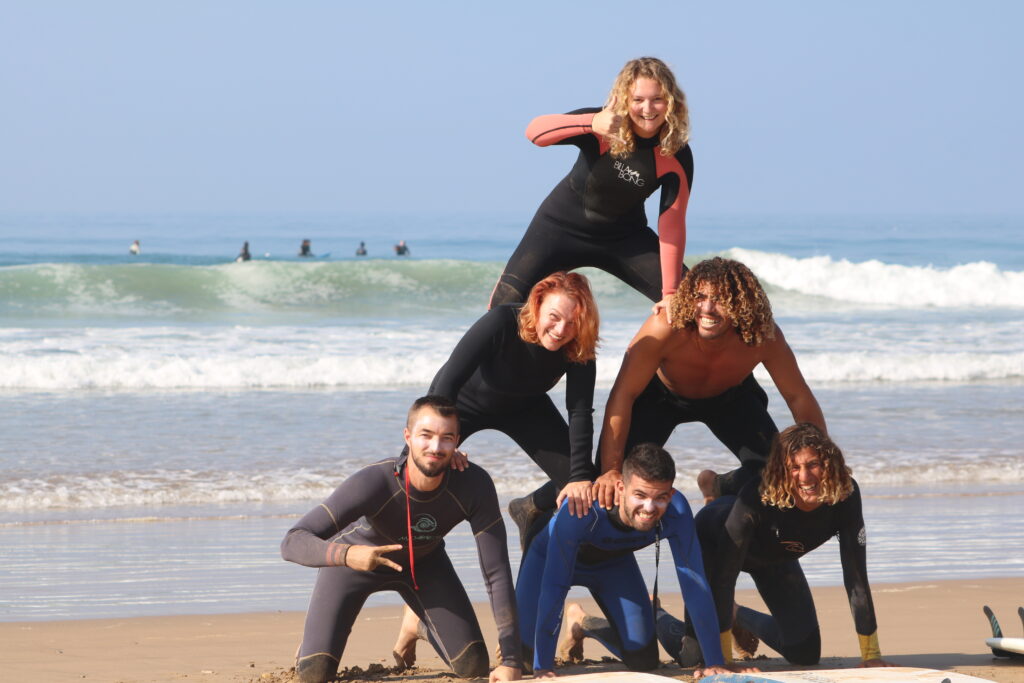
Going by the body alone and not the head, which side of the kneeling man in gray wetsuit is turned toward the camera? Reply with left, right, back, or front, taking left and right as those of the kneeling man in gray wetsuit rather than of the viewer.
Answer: front

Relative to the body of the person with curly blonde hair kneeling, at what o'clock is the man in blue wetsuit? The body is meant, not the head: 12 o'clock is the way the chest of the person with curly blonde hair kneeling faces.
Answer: The man in blue wetsuit is roughly at 4 o'clock from the person with curly blonde hair kneeling.

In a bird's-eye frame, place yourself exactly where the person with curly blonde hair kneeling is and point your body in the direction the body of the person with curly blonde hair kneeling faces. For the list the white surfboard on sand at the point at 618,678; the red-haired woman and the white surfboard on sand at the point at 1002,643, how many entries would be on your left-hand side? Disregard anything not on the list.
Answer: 1

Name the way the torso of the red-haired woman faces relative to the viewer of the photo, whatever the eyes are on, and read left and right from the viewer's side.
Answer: facing the viewer and to the right of the viewer

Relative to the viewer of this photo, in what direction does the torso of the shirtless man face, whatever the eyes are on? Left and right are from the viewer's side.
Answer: facing the viewer

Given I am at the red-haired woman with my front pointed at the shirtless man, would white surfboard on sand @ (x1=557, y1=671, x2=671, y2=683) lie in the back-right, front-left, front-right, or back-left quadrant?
front-right

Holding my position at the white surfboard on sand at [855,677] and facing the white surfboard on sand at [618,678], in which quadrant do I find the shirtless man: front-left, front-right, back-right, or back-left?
front-right

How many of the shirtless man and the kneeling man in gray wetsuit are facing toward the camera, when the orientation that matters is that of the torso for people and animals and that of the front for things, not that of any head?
2
